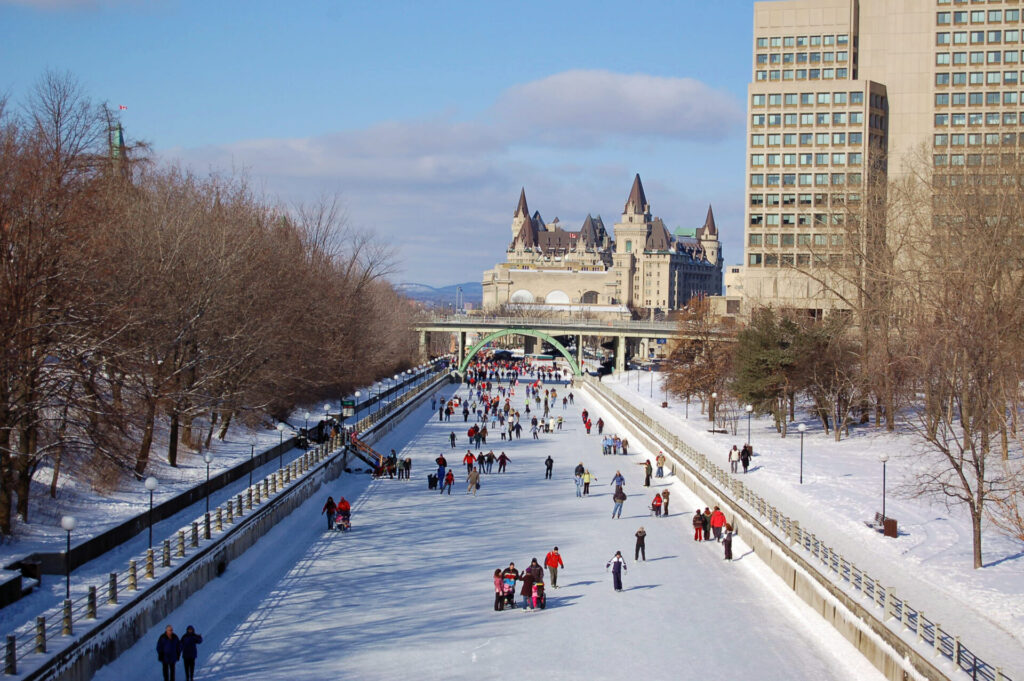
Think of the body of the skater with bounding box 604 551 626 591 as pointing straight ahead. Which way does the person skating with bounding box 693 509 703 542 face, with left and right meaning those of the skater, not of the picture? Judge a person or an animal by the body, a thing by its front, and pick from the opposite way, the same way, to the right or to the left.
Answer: the opposite way

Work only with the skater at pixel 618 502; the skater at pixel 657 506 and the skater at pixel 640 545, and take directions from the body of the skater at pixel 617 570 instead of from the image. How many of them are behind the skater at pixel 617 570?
3

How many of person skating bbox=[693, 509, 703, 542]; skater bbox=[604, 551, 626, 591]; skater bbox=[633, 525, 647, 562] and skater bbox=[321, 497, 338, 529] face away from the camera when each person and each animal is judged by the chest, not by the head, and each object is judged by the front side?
2

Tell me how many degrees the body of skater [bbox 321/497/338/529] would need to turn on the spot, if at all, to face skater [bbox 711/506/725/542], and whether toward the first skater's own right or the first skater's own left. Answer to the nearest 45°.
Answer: approximately 90° to the first skater's own left

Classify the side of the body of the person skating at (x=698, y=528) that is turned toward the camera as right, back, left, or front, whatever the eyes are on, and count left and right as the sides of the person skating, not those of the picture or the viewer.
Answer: back
